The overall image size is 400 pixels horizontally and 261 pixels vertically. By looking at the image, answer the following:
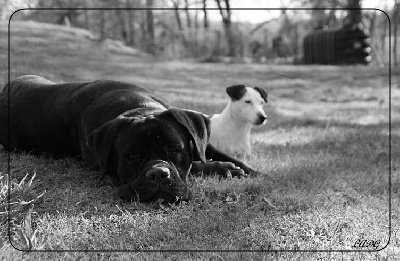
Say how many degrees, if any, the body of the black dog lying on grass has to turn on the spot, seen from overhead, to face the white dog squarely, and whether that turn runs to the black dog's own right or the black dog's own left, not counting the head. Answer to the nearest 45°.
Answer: approximately 90° to the black dog's own left

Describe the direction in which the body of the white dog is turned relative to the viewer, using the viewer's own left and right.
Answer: facing the viewer and to the right of the viewer

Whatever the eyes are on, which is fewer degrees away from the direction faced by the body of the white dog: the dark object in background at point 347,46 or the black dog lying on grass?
the black dog lying on grass

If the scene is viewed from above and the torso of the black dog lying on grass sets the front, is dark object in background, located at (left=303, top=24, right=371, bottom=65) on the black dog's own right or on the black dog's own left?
on the black dog's own left

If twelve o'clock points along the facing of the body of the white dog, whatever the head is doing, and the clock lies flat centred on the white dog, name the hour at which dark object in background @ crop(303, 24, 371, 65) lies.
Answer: The dark object in background is roughly at 8 o'clock from the white dog.

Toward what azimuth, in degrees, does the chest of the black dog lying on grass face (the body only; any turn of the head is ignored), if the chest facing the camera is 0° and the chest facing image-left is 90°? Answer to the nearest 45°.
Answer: approximately 315°

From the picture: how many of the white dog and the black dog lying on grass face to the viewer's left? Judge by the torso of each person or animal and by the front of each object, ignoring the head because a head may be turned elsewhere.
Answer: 0

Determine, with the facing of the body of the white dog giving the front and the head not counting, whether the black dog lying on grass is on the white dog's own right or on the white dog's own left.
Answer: on the white dog's own right
